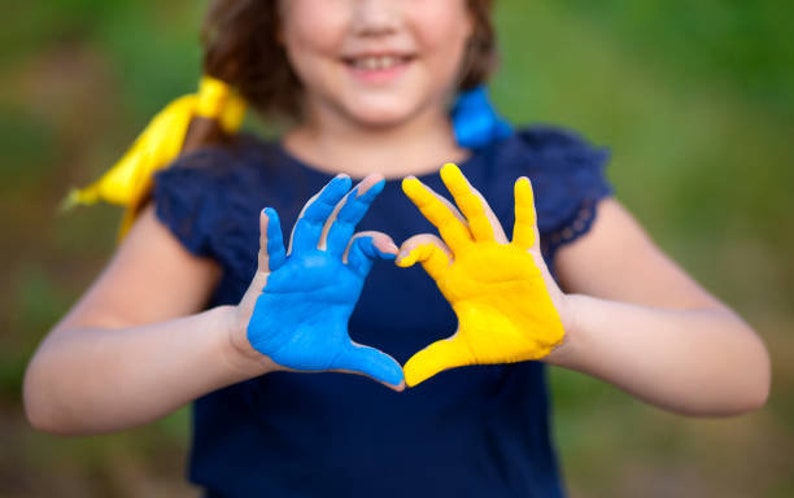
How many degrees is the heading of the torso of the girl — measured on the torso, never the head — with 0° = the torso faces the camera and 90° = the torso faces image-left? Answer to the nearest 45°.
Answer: approximately 0°
